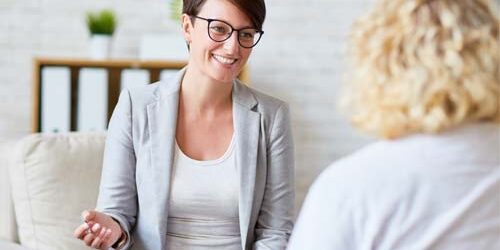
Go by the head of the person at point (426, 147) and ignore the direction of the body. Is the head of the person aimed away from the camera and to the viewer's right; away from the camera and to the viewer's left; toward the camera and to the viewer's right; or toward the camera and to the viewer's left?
away from the camera and to the viewer's left

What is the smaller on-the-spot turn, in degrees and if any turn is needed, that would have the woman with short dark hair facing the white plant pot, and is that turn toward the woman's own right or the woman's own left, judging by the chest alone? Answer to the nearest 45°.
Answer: approximately 180°

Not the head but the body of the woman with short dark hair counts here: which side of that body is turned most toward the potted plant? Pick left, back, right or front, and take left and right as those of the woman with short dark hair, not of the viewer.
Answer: back

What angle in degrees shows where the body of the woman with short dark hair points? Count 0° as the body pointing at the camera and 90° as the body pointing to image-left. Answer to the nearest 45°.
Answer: approximately 0°

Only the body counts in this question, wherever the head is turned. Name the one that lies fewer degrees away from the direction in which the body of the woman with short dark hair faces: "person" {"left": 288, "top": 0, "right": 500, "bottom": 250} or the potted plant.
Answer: the person

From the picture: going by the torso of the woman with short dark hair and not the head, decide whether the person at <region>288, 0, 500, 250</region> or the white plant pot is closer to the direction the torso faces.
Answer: the person
